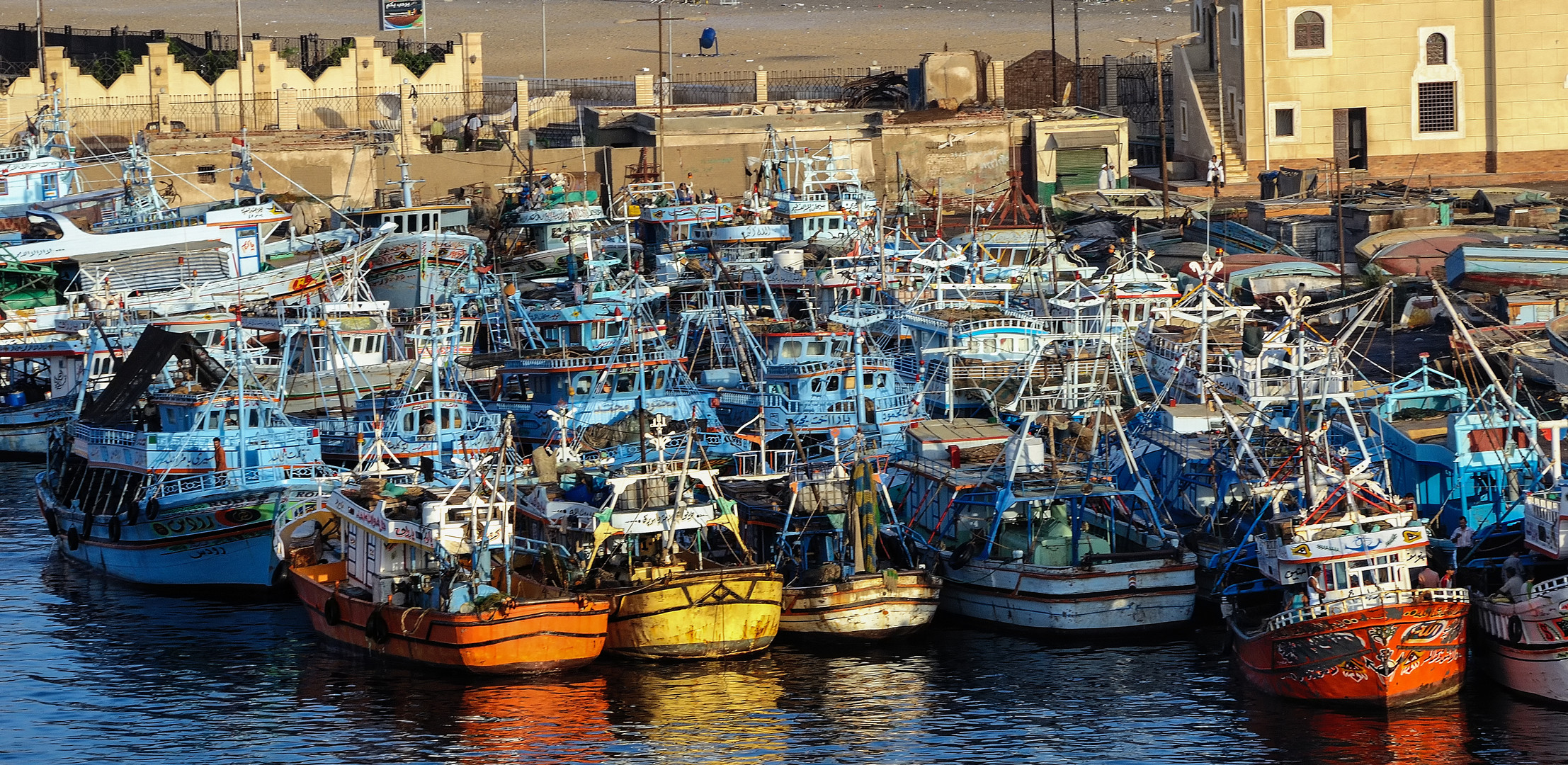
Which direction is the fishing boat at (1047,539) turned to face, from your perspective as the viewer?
facing away from the viewer and to the left of the viewer

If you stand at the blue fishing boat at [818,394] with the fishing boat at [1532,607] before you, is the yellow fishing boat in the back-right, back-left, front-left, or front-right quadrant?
front-right

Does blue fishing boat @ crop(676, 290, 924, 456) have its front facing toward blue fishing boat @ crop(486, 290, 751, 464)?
no

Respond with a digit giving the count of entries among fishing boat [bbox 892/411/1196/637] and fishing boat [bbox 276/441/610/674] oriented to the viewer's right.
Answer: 0

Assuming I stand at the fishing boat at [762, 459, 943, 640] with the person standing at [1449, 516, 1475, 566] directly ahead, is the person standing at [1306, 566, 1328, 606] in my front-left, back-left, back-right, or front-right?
front-right

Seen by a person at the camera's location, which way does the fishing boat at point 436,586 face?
facing away from the viewer and to the left of the viewer

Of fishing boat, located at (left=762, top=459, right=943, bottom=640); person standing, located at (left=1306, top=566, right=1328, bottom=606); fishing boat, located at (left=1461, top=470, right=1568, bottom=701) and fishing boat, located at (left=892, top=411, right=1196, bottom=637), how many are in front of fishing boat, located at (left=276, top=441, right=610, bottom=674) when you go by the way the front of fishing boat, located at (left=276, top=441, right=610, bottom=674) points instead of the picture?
0
